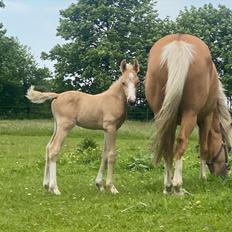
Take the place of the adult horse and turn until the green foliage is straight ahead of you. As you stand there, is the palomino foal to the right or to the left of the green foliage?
left

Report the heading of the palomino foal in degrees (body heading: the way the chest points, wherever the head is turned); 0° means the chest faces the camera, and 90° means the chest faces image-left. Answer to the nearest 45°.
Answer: approximately 270°

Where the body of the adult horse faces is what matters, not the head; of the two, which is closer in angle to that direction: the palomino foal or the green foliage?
the green foliage

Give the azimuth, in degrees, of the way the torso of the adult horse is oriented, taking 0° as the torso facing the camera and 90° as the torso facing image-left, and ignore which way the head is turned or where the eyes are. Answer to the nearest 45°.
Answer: approximately 225°

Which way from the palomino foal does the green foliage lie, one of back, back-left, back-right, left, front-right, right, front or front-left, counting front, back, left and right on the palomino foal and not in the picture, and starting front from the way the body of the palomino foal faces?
left

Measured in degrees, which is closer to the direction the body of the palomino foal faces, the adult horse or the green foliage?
the adult horse

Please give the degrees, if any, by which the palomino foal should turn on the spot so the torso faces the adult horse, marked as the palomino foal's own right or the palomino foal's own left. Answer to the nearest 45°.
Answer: approximately 45° to the palomino foal's own right

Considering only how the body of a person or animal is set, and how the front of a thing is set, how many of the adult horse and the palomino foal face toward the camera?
0
